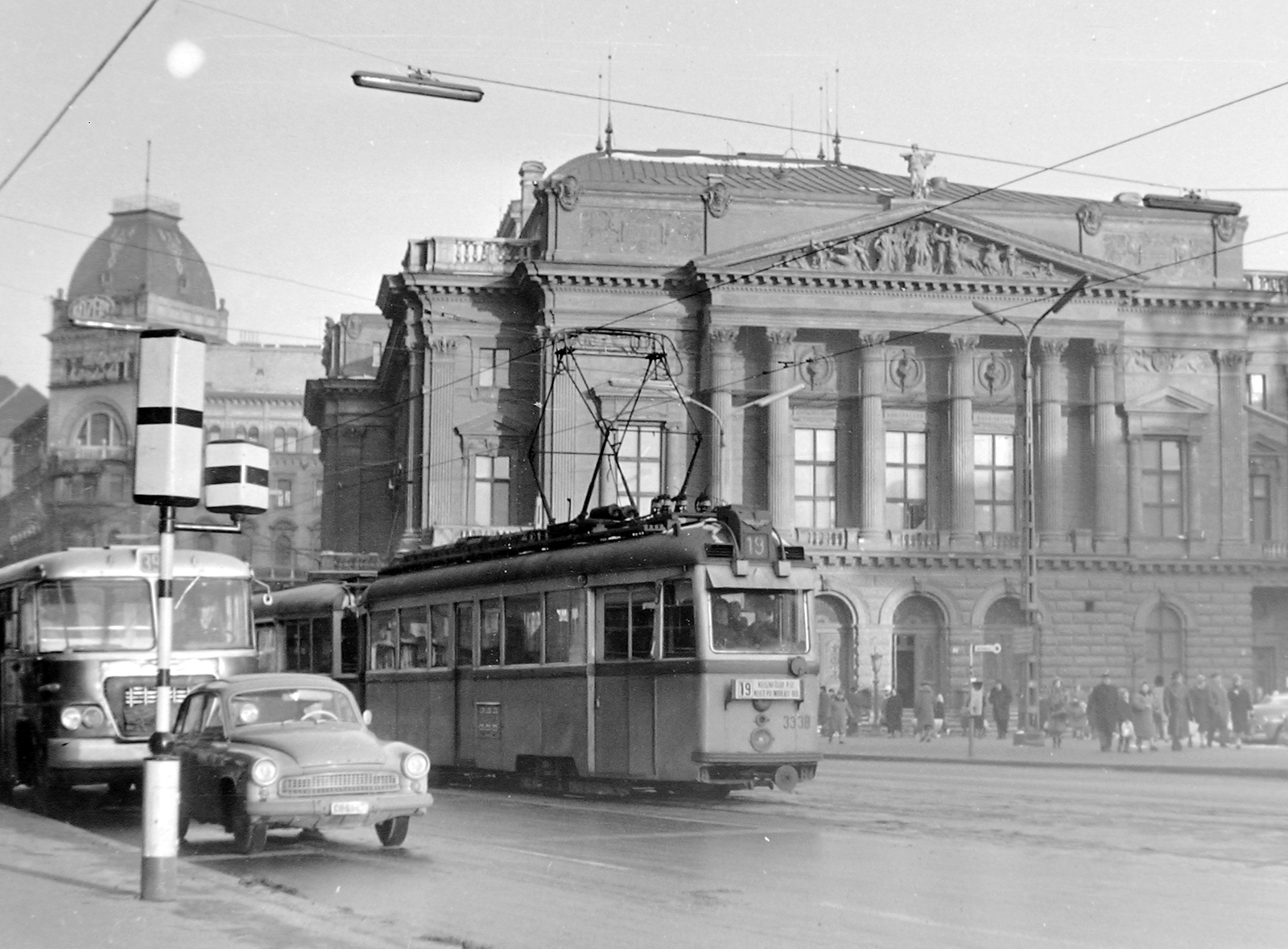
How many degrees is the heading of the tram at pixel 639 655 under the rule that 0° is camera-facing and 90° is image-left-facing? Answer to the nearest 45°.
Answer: approximately 315°

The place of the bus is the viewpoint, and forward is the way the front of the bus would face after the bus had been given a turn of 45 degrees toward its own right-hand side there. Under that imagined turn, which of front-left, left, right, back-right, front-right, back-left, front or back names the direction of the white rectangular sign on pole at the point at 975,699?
back-left

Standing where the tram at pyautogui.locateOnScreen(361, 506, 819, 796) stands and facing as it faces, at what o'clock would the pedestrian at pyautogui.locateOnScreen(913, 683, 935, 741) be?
The pedestrian is roughly at 8 o'clock from the tram.

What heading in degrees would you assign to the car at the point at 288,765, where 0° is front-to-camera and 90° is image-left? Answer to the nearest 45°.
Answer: approximately 315°

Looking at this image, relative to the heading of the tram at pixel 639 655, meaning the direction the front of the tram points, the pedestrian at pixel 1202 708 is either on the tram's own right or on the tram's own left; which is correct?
on the tram's own left

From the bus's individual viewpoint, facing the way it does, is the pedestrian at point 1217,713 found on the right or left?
on its left

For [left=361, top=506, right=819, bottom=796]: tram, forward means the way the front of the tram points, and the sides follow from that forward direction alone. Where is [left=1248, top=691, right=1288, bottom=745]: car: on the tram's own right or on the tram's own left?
on the tram's own left

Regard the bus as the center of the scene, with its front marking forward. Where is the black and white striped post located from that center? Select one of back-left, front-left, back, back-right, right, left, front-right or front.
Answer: front-right

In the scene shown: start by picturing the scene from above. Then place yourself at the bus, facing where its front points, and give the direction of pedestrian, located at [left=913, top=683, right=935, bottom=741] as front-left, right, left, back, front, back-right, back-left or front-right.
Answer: left

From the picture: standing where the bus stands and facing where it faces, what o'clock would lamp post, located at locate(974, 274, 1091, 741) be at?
The lamp post is roughly at 9 o'clock from the bus.

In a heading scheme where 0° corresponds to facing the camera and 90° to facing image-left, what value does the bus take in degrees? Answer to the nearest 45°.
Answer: approximately 315°

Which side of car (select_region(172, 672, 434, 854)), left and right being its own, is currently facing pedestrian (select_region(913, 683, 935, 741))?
left

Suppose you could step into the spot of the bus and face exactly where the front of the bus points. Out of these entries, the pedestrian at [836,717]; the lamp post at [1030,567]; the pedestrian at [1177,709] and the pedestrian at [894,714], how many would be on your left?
4

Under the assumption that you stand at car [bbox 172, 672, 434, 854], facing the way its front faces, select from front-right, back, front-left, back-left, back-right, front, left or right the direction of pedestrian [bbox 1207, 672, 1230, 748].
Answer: left
